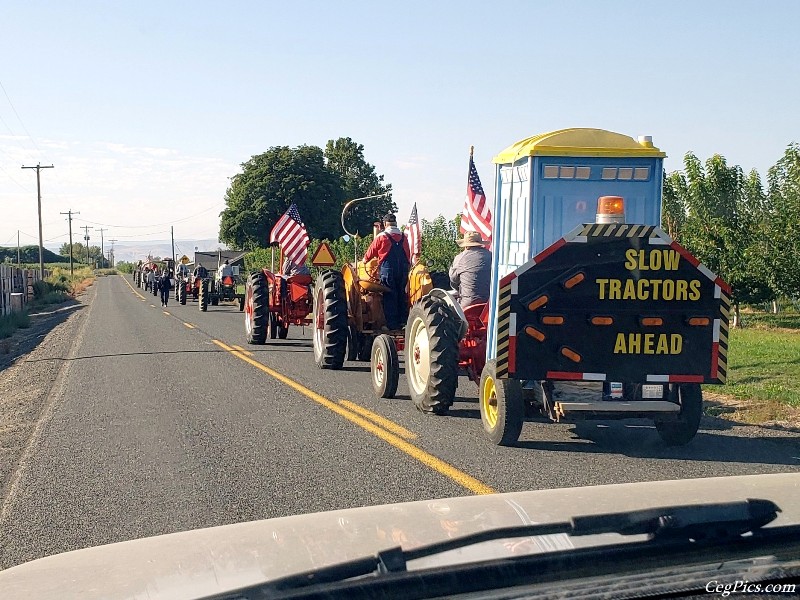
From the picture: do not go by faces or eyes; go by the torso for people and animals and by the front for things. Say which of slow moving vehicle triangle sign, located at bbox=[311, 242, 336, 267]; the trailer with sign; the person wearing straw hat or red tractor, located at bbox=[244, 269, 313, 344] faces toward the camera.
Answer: the slow moving vehicle triangle sign

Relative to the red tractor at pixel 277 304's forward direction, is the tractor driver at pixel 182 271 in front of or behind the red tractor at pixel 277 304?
in front

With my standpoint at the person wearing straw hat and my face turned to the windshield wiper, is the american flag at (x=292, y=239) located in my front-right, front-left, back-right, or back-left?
back-right

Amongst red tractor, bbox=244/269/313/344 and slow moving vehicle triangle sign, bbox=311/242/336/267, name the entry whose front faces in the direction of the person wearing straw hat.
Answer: the slow moving vehicle triangle sign

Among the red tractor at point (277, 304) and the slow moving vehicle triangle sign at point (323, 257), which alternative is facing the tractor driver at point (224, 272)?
the red tractor

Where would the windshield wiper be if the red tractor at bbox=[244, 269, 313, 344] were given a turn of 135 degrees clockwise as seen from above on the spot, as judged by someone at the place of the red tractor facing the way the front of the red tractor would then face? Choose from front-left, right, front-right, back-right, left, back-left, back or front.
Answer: front-right

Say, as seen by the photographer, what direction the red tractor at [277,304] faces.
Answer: facing away from the viewer

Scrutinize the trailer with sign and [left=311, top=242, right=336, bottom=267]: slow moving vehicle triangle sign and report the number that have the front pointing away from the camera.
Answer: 1

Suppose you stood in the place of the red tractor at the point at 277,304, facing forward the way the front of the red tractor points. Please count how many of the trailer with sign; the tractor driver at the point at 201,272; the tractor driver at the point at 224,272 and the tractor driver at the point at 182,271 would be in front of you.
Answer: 3

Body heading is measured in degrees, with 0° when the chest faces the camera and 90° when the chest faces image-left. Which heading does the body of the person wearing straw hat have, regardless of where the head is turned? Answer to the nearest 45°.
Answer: approximately 135°

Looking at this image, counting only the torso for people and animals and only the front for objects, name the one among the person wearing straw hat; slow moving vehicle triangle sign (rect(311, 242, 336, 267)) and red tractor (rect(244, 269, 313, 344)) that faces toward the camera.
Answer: the slow moving vehicle triangle sign

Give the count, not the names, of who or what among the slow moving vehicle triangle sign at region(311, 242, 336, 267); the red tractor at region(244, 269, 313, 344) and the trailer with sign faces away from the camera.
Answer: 2

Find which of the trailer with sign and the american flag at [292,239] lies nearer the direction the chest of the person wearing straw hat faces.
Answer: the american flag

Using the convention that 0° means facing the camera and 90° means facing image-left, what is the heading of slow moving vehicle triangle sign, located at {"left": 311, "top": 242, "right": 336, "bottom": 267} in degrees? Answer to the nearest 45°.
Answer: approximately 0°

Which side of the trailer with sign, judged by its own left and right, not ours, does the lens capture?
back

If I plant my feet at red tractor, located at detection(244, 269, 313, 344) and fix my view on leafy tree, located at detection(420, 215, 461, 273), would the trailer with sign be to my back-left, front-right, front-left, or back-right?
back-right

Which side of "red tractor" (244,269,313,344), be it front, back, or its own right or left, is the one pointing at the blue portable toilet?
back
